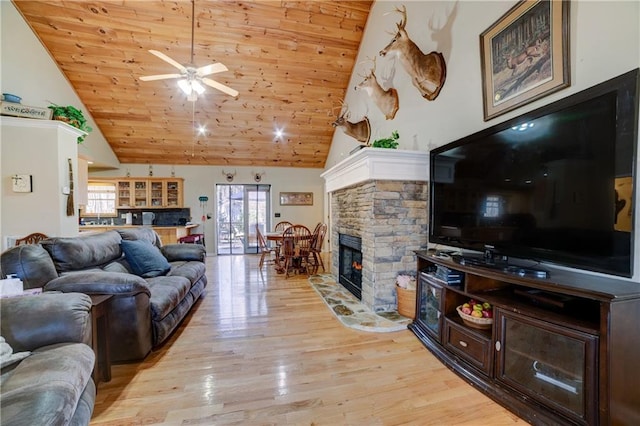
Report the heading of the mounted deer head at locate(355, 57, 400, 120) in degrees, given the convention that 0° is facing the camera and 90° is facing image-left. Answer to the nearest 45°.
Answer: approximately 90°

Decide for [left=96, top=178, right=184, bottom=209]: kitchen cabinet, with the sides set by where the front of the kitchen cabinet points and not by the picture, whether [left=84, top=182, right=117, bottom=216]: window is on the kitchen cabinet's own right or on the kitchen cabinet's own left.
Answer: on the kitchen cabinet's own right

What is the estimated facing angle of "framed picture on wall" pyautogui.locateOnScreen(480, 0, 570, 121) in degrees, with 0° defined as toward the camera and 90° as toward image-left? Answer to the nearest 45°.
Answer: approximately 45°

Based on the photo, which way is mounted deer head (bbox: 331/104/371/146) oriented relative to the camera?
to the viewer's left

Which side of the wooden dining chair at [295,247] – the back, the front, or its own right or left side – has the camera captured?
back

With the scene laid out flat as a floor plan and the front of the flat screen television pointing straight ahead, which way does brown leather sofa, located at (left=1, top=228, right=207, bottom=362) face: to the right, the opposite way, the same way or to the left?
the opposite way

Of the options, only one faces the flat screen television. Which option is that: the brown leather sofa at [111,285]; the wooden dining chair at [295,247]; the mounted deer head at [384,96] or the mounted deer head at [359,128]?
the brown leather sofa

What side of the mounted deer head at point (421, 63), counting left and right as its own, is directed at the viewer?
left

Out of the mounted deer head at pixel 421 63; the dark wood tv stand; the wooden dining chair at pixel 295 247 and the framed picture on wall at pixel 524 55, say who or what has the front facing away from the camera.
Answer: the wooden dining chair

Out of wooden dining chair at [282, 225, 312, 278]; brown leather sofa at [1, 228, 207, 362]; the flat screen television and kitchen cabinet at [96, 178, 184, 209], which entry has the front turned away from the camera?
the wooden dining chair

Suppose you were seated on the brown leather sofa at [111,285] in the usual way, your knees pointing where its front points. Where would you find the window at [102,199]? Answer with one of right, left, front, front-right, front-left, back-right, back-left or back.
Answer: back-left

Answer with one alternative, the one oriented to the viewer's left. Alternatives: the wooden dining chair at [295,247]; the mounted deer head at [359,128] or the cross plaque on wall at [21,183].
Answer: the mounted deer head

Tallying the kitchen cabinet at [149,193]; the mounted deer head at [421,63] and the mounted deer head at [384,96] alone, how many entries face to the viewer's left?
2
